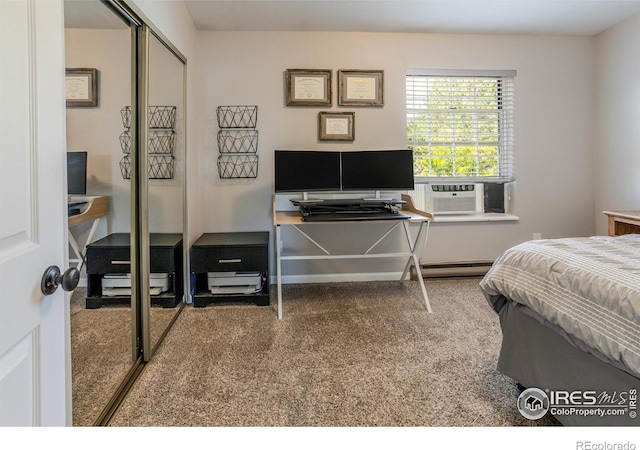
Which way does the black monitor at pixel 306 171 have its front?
toward the camera

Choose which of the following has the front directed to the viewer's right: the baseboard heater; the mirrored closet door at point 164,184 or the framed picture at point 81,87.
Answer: the mirrored closet door

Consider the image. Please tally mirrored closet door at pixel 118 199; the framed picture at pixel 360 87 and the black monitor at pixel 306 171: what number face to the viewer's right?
1

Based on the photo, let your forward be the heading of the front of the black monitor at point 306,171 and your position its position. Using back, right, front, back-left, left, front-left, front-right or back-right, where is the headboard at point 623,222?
left

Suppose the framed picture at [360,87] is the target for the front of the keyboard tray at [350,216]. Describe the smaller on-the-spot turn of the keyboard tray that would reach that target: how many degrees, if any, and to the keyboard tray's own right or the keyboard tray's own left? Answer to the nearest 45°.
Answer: approximately 180°

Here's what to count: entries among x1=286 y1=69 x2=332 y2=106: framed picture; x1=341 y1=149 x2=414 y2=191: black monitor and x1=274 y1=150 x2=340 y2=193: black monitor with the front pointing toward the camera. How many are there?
3

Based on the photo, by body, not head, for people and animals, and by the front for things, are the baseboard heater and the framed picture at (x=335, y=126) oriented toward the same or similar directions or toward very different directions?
same or similar directions

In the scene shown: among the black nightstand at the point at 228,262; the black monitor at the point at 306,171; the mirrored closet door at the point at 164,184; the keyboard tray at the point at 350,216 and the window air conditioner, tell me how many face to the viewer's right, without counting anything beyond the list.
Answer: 1

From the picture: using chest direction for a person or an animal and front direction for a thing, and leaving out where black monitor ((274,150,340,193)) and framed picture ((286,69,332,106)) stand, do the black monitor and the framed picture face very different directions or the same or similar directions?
same or similar directions

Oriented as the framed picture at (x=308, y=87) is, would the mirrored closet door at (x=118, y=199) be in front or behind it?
in front

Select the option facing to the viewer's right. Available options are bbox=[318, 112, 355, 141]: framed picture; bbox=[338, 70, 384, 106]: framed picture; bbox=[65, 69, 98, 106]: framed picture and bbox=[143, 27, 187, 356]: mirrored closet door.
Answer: the mirrored closet door

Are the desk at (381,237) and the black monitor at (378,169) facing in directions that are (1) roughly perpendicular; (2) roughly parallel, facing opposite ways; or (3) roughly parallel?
roughly parallel
